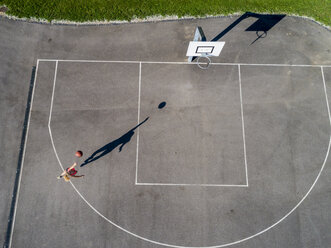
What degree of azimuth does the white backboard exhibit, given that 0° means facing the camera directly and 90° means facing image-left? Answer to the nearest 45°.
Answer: approximately 0°

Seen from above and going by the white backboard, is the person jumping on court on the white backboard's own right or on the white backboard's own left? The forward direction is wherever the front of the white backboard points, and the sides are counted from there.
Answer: on the white backboard's own right
